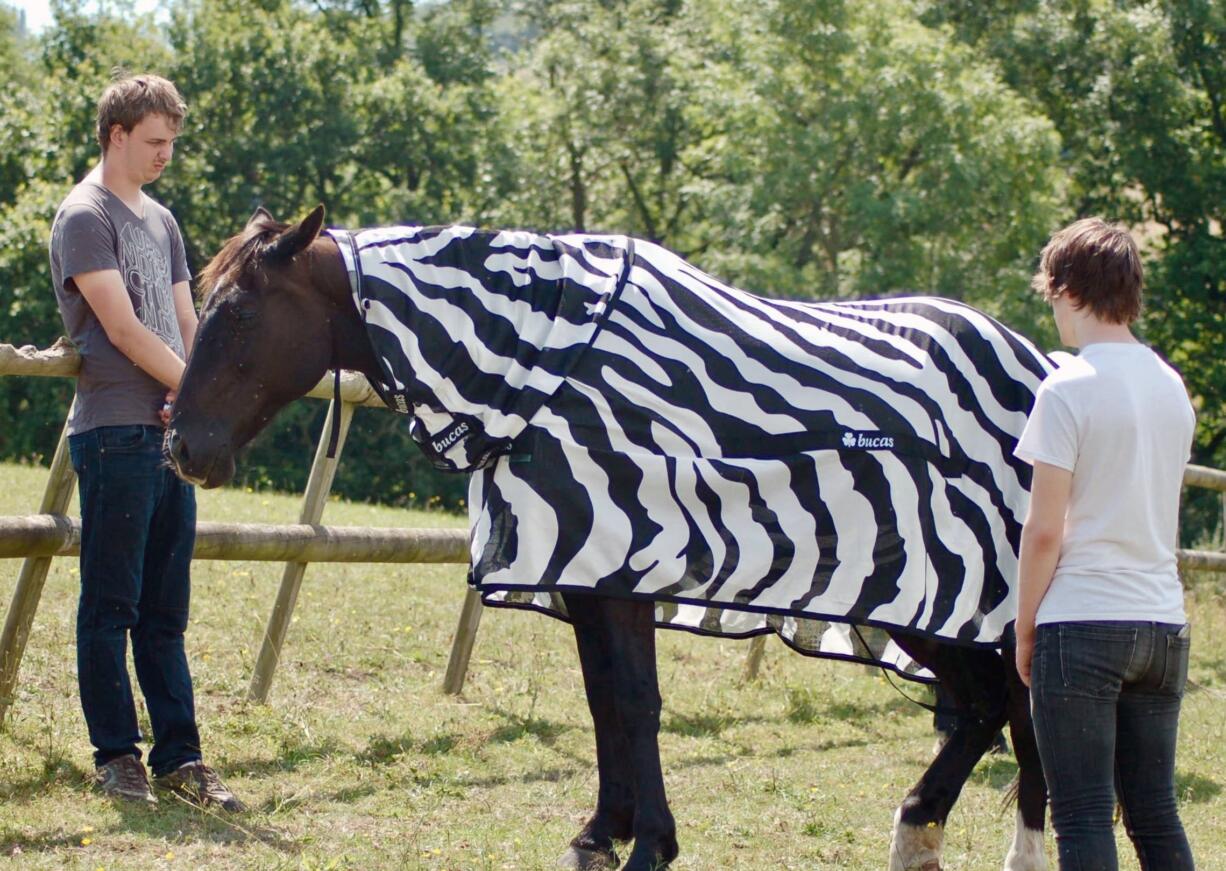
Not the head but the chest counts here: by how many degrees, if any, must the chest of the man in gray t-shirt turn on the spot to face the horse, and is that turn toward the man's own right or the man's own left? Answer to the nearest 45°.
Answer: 0° — they already face it

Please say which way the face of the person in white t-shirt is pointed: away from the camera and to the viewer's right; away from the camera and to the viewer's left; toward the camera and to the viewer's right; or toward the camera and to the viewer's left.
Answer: away from the camera and to the viewer's left

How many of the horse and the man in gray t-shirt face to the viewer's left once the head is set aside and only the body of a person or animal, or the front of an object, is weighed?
1

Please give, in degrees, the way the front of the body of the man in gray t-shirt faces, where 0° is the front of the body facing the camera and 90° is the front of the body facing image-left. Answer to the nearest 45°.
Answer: approximately 315°

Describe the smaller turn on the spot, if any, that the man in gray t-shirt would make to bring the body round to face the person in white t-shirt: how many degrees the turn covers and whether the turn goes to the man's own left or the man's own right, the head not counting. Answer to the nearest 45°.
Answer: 0° — they already face them

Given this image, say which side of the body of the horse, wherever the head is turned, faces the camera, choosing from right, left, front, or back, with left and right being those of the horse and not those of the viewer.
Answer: left

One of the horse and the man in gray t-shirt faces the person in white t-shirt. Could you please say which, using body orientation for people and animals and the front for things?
the man in gray t-shirt

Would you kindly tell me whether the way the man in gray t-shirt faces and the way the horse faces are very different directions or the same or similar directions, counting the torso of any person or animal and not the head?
very different directions
